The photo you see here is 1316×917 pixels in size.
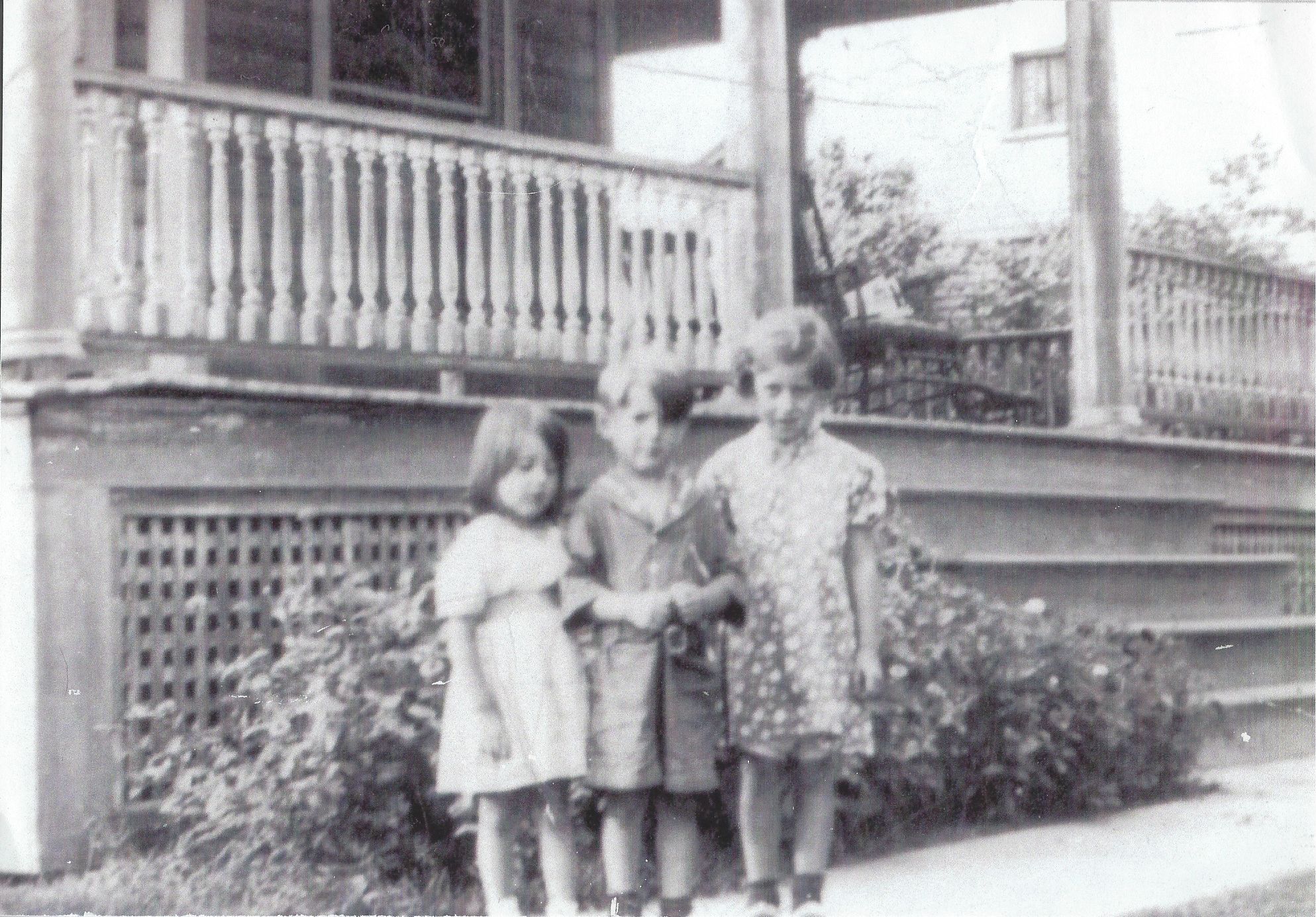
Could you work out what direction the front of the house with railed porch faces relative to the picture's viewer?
facing the viewer and to the right of the viewer

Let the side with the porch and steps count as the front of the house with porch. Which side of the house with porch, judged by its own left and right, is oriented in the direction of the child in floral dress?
front

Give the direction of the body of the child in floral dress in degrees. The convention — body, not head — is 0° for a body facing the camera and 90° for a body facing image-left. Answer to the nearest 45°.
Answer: approximately 0°

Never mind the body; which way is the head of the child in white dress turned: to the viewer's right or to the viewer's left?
to the viewer's right

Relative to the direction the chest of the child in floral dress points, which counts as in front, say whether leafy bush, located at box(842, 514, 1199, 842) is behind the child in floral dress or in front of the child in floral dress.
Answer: behind

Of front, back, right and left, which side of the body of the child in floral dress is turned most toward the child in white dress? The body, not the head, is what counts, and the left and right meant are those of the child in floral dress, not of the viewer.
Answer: right

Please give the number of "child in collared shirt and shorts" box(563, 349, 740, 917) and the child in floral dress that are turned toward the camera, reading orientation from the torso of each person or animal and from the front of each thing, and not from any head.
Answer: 2

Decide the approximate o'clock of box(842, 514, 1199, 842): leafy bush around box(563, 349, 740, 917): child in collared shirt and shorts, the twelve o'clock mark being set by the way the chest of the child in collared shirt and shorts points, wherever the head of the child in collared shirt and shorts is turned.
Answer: The leafy bush is roughly at 7 o'clock from the child in collared shirt and shorts.
